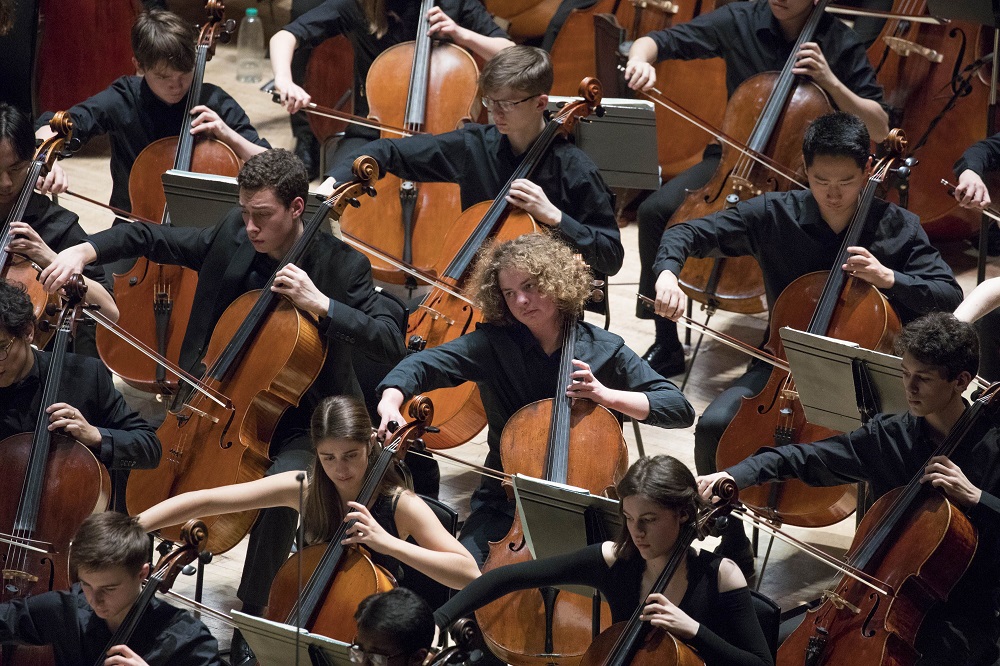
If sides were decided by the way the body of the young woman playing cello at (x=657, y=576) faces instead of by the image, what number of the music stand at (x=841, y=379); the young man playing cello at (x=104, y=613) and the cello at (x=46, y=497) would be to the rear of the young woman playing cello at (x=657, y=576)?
1

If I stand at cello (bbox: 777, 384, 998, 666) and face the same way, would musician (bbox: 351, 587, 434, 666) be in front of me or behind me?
in front

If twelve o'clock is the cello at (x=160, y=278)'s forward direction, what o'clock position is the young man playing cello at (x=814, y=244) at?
The young man playing cello is roughly at 10 o'clock from the cello.

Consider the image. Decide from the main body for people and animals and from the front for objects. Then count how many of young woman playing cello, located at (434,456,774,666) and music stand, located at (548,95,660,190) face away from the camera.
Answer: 1

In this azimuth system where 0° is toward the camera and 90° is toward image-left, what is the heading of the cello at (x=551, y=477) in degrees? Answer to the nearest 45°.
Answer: approximately 0°

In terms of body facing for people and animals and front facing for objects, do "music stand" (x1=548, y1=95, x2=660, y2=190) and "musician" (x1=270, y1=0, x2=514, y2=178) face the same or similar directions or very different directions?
very different directions

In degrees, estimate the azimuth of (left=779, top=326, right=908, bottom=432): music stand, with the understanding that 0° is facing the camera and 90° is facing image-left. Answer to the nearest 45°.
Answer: approximately 225°

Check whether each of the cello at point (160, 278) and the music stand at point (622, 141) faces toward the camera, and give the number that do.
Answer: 1

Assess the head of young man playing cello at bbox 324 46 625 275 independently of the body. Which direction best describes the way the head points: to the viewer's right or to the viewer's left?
to the viewer's left

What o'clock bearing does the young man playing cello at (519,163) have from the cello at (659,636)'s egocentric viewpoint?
The young man playing cello is roughly at 4 o'clock from the cello.

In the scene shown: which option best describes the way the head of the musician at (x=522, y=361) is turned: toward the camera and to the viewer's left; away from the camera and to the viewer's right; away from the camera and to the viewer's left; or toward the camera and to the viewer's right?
toward the camera and to the viewer's left

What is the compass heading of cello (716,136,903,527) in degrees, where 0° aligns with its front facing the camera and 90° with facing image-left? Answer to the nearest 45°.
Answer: approximately 45°

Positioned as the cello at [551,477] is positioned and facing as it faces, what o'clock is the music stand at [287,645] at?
The music stand is roughly at 1 o'clock from the cello.
